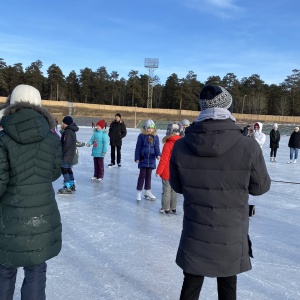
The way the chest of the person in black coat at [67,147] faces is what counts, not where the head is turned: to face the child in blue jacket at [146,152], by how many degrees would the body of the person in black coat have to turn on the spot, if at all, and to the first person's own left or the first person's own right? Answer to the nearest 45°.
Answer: approximately 135° to the first person's own left

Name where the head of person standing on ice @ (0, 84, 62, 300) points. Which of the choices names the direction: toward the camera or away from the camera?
away from the camera

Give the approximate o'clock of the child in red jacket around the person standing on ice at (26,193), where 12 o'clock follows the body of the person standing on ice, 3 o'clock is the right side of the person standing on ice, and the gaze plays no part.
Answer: The child in red jacket is roughly at 1 o'clock from the person standing on ice.

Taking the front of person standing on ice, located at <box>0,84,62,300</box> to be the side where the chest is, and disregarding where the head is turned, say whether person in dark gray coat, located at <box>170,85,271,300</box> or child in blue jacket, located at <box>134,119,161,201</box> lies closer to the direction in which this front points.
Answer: the child in blue jacket

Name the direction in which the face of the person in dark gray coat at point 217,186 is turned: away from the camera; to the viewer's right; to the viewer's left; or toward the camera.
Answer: away from the camera

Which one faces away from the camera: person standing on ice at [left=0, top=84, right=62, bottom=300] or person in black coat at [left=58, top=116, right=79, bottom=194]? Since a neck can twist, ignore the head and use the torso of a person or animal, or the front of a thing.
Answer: the person standing on ice

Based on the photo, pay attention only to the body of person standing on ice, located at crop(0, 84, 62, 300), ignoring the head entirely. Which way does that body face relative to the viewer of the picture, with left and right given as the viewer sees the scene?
facing away from the viewer

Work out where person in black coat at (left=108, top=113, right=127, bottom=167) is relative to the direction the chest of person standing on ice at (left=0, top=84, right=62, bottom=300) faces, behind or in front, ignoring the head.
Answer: in front

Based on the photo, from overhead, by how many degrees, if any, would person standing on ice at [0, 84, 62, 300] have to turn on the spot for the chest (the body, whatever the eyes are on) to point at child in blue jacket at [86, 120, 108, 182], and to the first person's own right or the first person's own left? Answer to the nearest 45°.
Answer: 0° — they already face them

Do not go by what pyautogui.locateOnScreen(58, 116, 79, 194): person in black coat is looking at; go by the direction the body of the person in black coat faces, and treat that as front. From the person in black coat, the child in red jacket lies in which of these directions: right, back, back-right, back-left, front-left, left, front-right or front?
back-left
